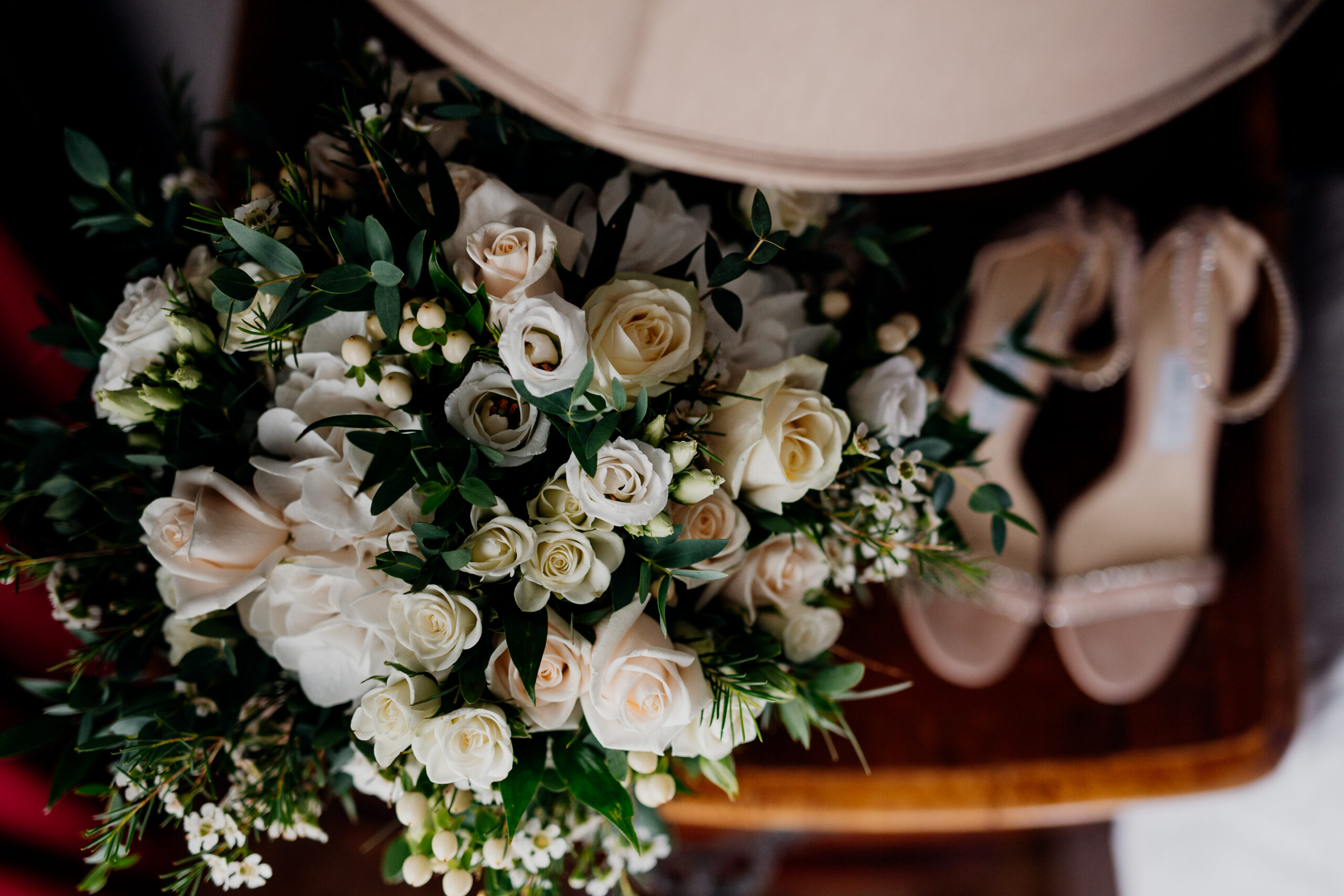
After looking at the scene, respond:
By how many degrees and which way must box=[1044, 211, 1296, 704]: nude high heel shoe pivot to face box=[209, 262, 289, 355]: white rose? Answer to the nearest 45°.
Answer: approximately 45° to its right

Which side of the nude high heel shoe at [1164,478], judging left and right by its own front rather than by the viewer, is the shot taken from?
front

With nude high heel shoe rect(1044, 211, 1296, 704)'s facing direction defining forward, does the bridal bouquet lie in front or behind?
in front
